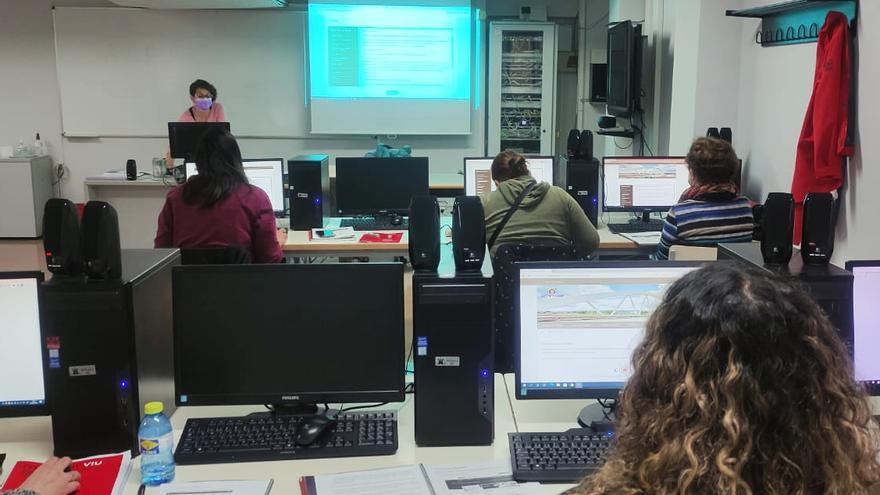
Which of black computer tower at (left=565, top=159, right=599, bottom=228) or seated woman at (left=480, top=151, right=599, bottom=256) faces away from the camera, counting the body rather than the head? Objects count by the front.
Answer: the seated woman

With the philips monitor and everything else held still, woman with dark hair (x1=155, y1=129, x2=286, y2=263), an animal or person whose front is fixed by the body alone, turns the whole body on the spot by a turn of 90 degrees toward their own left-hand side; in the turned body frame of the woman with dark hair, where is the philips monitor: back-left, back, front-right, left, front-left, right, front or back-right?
left

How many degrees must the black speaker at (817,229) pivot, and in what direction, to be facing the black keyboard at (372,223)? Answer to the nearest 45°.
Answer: approximately 135° to its right

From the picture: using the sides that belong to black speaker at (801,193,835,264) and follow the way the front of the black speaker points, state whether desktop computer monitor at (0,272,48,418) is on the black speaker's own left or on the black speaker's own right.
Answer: on the black speaker's own right

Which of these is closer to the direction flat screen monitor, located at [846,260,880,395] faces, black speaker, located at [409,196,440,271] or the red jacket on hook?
the black speaker

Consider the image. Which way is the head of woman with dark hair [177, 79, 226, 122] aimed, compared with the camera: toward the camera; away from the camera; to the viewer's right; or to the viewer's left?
toward the camera

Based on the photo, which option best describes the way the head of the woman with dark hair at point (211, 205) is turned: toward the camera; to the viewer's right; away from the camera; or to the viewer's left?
away from the camera

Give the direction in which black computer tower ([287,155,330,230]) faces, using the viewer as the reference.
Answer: facing the viewer

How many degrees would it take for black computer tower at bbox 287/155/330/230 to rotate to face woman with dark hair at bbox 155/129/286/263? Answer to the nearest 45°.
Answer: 0° — it already faces them

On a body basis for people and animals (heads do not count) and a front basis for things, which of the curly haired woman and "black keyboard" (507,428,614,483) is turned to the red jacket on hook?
the curly haired woman

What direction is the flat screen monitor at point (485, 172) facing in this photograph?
toward the camera

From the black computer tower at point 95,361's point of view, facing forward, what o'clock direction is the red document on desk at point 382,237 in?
The red document on desk is roughly at 7 o'clock from the black computer tower.

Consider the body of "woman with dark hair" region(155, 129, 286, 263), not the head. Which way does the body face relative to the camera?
away from the camera

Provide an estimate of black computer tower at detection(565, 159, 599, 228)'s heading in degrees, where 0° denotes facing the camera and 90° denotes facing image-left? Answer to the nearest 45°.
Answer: approximately 0°
